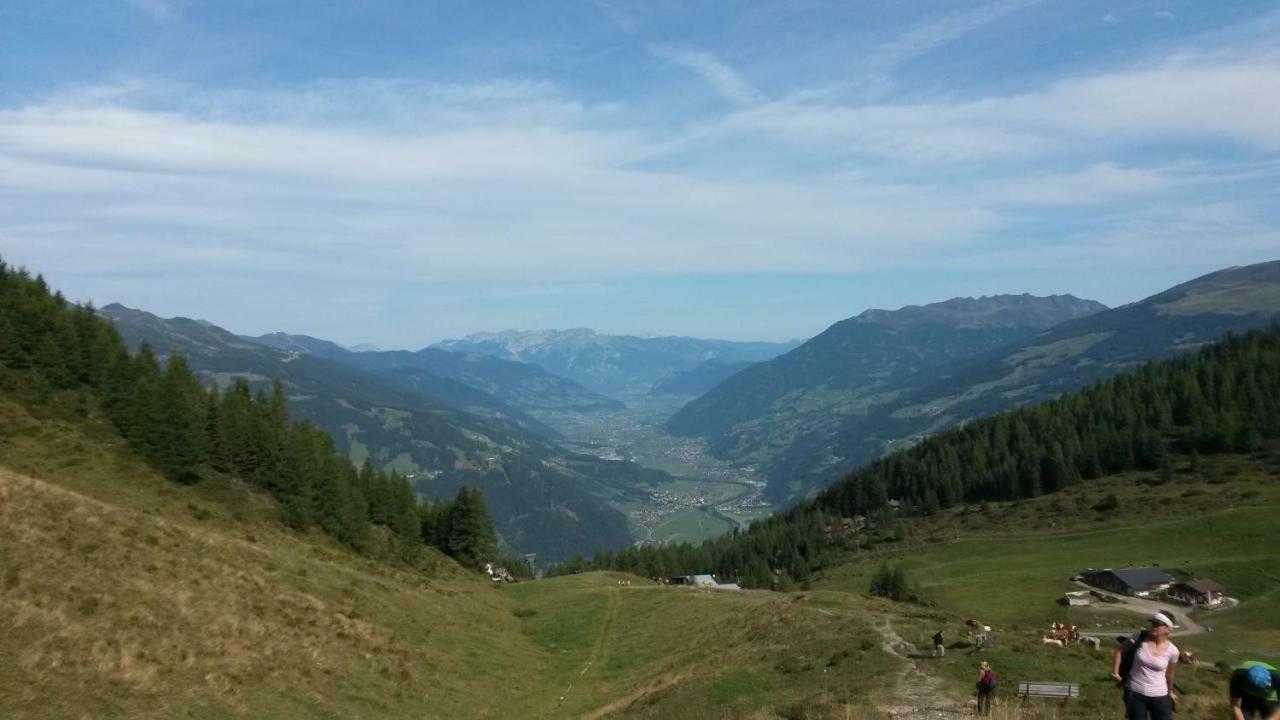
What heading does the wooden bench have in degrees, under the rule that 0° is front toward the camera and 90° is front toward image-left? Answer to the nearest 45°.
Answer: approximately 180°

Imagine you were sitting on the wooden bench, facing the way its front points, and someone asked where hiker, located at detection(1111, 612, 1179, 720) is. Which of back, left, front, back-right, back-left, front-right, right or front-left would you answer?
back

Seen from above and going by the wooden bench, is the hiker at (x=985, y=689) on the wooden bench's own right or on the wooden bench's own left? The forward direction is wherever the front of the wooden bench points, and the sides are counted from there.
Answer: on the wooden bench's own left

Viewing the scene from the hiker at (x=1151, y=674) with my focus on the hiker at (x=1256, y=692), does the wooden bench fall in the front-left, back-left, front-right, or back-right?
back-left

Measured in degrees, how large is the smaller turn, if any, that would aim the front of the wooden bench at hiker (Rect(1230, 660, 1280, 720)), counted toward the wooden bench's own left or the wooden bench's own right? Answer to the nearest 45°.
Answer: approximately 180°
